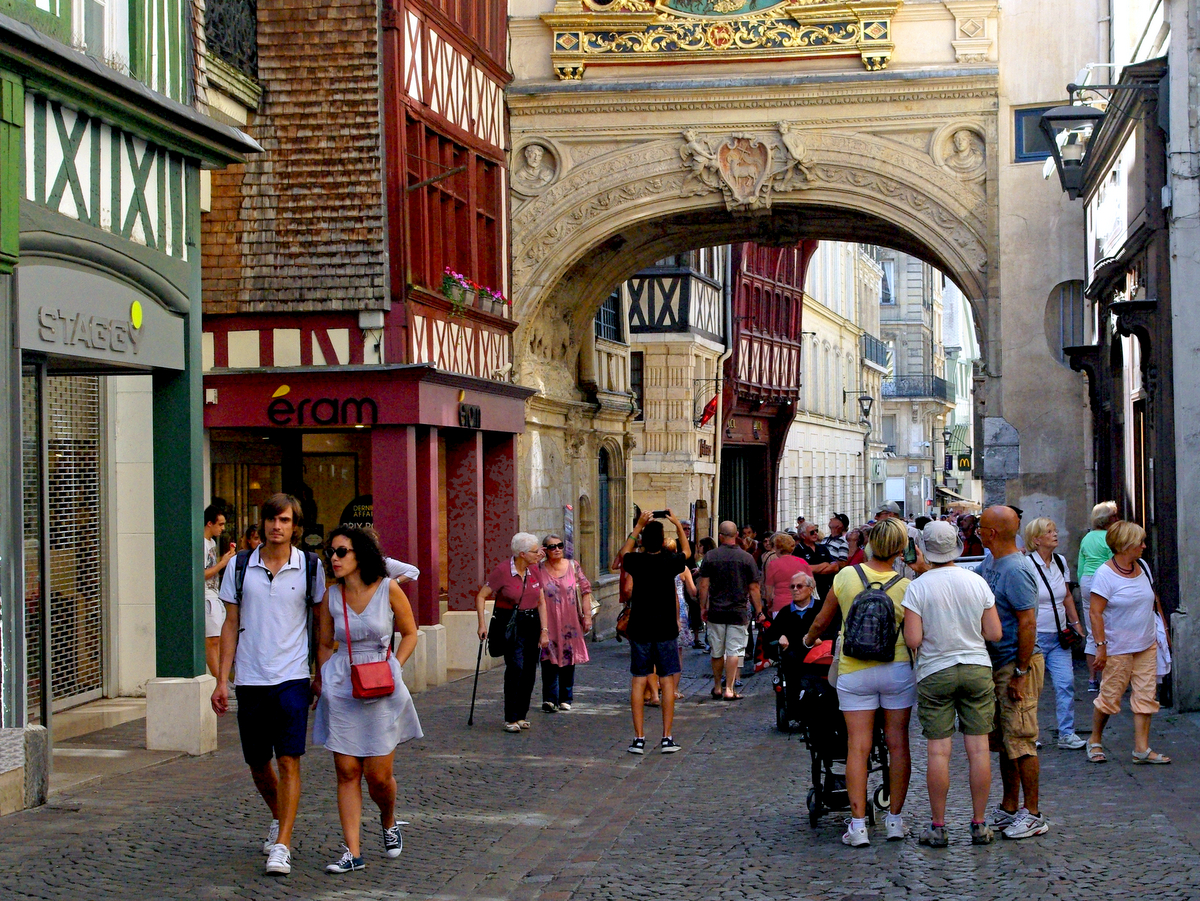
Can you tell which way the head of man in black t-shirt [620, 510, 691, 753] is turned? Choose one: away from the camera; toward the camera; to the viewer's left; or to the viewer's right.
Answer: away from the camera

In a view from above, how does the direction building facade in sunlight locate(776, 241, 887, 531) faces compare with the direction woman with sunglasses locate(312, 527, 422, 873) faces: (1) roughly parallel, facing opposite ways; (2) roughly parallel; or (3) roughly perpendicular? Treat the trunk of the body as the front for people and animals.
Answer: roughly perpendicular

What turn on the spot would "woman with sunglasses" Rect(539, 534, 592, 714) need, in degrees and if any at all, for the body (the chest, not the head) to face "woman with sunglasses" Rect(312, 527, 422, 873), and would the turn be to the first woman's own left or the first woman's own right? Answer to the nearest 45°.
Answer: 0° — they already face them

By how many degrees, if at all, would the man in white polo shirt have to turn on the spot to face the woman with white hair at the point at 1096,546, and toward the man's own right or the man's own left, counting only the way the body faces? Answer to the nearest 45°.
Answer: approximately 135° to the man's own left

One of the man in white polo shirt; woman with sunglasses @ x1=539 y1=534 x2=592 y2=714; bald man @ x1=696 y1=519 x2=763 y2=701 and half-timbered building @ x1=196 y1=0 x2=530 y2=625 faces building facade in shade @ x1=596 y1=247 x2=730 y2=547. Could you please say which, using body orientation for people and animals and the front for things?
the bald man

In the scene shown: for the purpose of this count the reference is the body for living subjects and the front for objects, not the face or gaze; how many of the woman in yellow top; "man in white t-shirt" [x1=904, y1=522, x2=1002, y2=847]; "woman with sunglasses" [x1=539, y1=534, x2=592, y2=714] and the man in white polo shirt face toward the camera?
2

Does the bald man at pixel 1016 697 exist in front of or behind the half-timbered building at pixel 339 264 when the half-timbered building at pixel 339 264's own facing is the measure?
in front

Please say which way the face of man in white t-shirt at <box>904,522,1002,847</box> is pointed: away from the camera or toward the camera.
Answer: away from the camera

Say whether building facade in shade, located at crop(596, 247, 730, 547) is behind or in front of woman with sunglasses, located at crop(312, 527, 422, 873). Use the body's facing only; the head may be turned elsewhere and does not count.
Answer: behind

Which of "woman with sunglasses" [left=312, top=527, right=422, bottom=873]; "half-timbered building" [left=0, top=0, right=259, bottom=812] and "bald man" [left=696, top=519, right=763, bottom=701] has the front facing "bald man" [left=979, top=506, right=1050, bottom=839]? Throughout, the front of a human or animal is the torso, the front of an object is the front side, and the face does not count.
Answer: the half-timbered building

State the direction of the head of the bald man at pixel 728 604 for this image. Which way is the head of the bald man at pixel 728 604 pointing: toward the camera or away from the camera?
away from the camera

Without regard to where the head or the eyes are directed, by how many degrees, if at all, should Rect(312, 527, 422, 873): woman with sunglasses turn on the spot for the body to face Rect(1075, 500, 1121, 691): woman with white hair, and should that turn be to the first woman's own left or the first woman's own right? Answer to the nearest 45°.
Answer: approximately 180°

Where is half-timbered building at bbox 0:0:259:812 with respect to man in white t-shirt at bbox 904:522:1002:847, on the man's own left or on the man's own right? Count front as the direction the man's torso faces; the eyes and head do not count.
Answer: on the man's own left

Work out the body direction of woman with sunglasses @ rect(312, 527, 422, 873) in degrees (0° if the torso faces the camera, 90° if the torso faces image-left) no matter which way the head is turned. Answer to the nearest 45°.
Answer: approximately 45°

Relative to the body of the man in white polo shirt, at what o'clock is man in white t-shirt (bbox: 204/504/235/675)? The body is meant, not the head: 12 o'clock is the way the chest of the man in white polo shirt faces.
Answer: The man in white t-shirt is roughly at 6 o'clock from the man in white polo shirt.

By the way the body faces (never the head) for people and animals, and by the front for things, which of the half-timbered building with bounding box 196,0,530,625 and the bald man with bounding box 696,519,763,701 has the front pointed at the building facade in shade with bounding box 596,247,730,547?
the bald man

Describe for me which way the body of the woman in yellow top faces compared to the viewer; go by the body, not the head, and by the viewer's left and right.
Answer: facing away from the viewer
